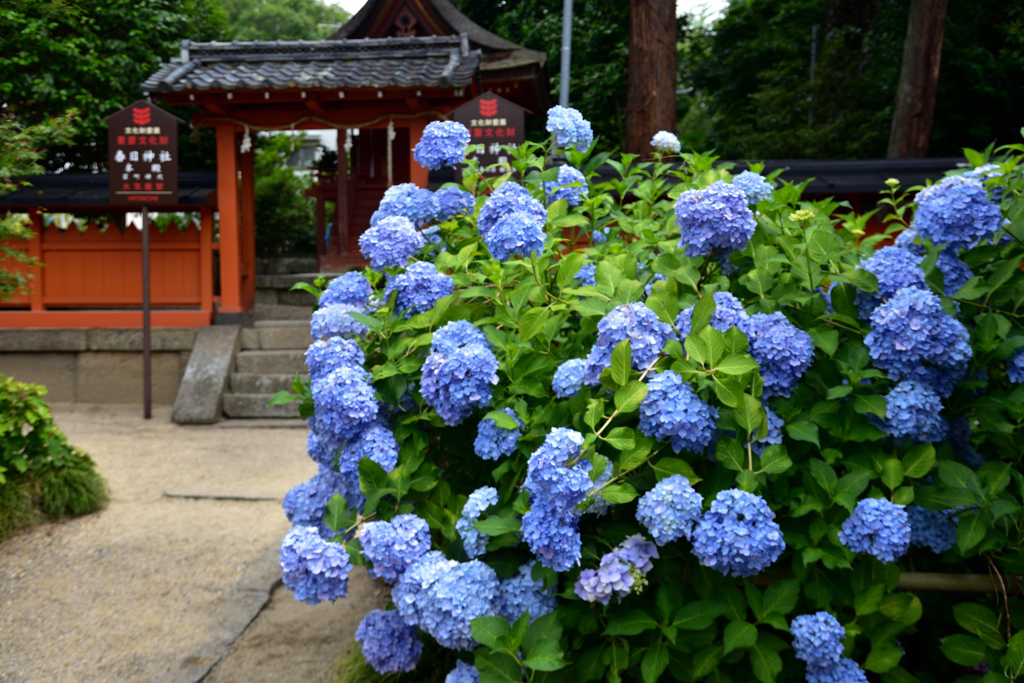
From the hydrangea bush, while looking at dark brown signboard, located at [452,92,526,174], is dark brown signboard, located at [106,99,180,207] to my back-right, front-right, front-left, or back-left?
front-left

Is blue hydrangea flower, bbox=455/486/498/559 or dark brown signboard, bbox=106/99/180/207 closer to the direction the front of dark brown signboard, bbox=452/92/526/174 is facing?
the blue hydrangea flower

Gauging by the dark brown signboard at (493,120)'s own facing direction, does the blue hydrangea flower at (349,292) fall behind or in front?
in front

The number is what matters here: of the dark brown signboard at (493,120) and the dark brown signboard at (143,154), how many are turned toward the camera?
2

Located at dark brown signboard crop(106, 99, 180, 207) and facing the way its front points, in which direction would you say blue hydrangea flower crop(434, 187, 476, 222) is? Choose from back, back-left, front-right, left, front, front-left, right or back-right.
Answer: front

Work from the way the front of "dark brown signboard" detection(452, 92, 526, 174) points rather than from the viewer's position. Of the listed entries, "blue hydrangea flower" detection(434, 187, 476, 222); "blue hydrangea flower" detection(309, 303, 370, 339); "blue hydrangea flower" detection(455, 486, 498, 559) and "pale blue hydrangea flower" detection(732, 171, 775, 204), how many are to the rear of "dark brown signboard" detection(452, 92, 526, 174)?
0

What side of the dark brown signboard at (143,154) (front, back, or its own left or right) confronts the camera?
front

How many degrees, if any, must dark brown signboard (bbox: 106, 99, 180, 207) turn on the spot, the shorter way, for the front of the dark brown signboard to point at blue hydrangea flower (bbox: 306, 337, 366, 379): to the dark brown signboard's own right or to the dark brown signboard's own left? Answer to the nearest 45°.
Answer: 0° — it already faces it

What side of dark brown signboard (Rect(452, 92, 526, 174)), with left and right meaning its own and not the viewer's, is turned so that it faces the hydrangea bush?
front

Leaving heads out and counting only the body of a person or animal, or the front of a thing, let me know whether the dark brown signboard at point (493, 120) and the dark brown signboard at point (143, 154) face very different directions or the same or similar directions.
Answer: same or similar directions

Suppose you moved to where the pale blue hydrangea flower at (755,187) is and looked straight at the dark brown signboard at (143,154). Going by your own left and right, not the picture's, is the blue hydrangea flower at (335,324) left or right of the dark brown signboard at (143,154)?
left

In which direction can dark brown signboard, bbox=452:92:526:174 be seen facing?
toward the camera

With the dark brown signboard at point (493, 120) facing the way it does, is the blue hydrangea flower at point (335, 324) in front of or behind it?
in front

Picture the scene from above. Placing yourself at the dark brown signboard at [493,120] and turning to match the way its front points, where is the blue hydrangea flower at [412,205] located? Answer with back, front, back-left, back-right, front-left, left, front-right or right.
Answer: front

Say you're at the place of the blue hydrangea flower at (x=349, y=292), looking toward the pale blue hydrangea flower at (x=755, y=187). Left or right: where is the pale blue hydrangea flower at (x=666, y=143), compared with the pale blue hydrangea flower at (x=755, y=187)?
left

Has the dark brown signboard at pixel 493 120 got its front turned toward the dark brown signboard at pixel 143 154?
no
